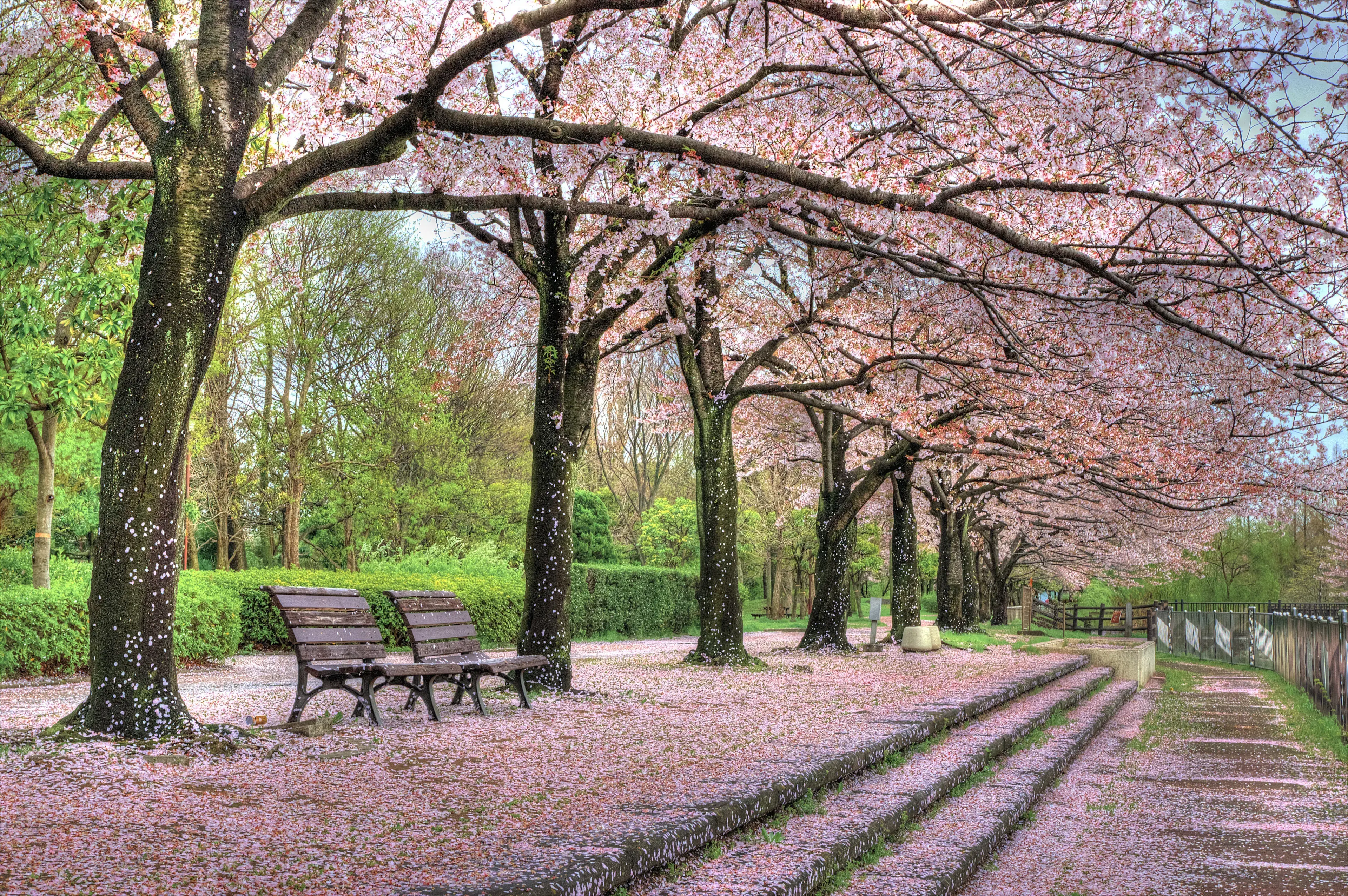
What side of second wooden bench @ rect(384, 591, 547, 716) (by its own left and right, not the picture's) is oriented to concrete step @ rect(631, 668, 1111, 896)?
front

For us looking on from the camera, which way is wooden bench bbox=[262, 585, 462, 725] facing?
facing the viewer and to the right of the viewer

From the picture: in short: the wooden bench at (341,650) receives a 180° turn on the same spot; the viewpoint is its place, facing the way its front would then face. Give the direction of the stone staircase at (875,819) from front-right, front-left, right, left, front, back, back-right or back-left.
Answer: back

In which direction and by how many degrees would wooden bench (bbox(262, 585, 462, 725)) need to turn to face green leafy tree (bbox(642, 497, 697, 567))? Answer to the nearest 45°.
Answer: approximately 135° to its left

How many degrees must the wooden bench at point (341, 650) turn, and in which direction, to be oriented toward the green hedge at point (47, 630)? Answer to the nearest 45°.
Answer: approximately 180°

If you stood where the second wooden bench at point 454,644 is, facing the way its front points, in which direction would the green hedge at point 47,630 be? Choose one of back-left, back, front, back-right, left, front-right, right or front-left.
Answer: back

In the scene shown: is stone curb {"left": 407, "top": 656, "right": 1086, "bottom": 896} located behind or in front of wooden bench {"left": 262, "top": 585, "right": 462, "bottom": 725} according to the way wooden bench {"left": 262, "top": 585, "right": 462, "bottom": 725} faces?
in front

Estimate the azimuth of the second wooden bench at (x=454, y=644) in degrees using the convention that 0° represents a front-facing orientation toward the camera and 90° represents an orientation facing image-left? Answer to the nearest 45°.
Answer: approximately 315°

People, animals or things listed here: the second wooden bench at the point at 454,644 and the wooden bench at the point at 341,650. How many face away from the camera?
0

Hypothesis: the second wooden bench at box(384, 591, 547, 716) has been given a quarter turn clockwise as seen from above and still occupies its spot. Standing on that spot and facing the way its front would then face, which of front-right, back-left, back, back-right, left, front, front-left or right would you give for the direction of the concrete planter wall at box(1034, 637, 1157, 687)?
back

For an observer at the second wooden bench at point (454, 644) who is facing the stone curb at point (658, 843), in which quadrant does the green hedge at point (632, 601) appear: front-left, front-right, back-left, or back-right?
back-left

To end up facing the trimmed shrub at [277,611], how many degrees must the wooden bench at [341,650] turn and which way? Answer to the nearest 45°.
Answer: approximately 135° to its left

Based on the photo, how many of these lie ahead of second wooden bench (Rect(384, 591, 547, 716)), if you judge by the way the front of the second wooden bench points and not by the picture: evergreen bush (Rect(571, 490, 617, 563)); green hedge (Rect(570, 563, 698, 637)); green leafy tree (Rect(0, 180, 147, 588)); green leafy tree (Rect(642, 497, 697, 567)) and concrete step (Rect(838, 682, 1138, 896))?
1

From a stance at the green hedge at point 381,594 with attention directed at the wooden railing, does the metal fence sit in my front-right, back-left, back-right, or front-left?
front-right

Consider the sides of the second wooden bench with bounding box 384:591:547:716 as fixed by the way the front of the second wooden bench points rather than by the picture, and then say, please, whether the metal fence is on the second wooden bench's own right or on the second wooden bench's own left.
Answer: on the second wooden bench's own left
